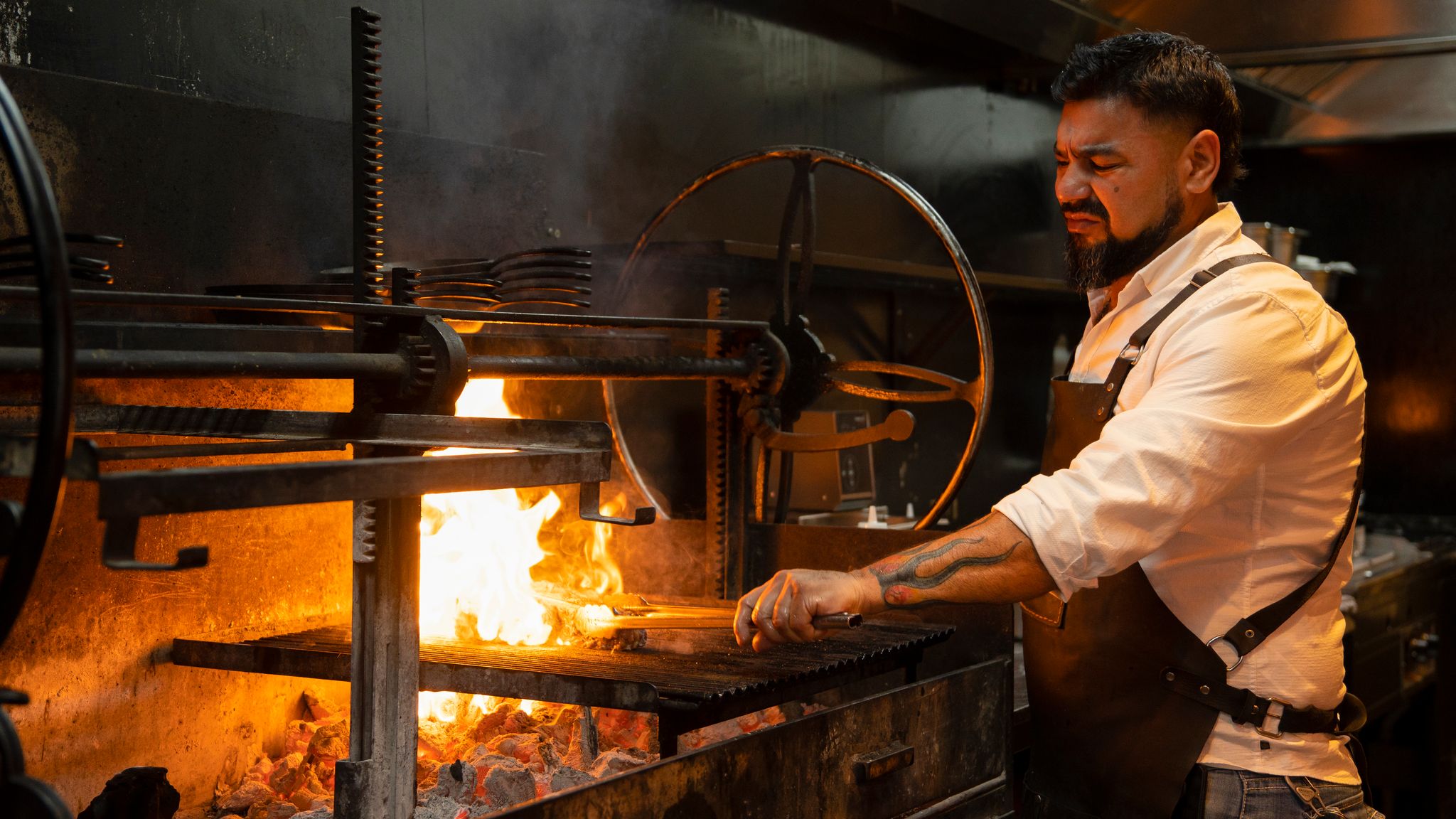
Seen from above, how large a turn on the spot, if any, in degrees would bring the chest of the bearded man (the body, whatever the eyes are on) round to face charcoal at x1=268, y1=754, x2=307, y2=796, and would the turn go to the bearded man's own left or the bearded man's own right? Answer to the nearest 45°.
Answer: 0° — they already face it

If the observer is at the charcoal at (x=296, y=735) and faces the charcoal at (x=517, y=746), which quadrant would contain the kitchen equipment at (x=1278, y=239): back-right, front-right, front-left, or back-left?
front-left

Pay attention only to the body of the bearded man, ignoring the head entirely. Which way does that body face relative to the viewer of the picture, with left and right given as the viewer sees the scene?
facing to the left of the viewer

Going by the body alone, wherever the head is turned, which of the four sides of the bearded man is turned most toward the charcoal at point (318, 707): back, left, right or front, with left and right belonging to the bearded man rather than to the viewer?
front

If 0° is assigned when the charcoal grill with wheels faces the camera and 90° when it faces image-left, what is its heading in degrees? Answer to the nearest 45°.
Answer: approximately 315°

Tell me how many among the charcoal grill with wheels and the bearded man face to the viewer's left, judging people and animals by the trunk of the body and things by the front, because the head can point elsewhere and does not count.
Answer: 1

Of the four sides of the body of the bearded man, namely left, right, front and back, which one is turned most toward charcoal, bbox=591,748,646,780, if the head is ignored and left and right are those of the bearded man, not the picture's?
front

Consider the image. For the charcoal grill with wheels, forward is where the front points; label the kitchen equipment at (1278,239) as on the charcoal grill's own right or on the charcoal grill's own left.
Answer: on the charcoal grill's own left

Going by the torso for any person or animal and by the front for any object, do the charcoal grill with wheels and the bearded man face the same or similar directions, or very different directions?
very different directions

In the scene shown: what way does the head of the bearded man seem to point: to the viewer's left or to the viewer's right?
to the viewer's left
